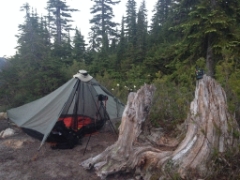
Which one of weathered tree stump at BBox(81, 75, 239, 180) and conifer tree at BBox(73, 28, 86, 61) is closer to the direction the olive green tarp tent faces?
the weathered tree stump

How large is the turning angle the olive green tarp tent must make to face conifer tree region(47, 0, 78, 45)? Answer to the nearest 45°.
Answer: approximately 135° to its left

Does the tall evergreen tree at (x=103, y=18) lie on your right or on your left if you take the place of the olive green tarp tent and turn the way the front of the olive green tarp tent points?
on your left

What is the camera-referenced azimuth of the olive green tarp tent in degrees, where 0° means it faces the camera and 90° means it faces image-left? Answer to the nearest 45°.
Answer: approximately 315°

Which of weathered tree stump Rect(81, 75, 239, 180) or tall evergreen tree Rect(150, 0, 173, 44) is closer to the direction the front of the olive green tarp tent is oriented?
the weathered tree stump

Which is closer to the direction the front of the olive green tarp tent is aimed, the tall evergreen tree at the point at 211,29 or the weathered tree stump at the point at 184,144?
the weathered tree stump

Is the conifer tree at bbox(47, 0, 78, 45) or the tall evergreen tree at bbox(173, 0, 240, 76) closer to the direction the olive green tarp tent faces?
the tall evergreen tree

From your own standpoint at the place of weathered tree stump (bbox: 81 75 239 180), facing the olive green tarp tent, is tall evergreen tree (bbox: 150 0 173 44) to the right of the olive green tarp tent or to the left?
right

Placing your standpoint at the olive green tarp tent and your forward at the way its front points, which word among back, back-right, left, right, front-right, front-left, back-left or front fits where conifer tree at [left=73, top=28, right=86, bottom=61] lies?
back-left

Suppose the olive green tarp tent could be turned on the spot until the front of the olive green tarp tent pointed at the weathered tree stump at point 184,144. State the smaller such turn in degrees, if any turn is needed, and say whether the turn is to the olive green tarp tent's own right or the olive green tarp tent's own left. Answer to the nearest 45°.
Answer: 0° — it already faces it
